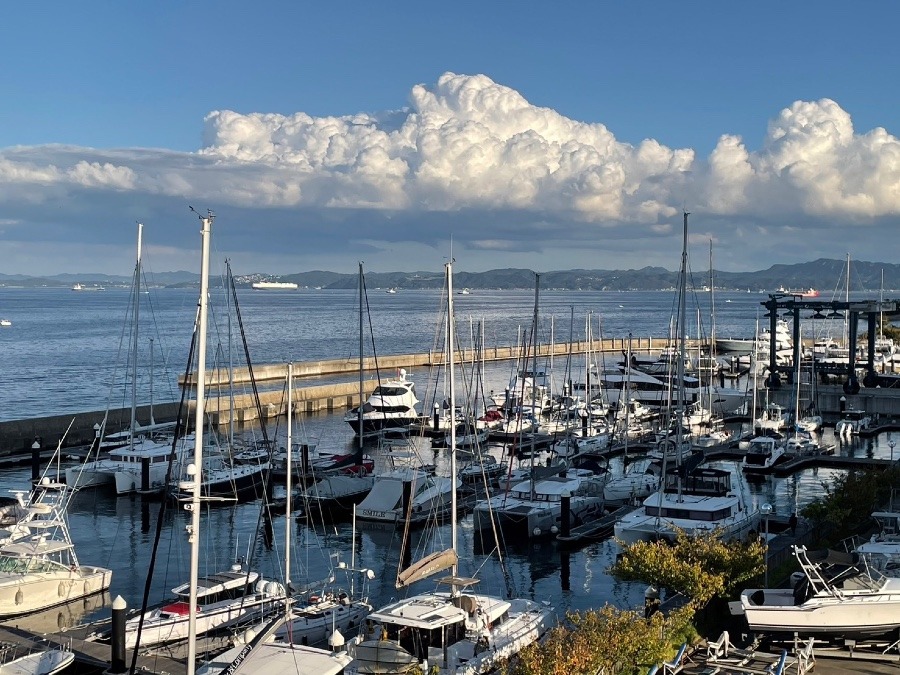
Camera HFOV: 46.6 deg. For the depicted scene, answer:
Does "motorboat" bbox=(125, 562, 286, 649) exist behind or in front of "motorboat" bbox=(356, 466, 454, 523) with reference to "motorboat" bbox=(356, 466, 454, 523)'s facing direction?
behind

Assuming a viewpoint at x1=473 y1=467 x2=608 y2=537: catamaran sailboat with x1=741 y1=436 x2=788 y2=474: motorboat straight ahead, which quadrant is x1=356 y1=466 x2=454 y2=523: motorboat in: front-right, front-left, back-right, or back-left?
back-left

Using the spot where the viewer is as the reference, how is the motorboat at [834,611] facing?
facing to the right of the viewer

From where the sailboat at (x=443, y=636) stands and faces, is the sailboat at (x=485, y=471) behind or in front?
in front

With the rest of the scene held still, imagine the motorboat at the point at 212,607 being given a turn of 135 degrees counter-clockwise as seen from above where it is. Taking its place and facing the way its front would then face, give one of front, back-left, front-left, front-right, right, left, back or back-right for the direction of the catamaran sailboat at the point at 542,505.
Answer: front-left

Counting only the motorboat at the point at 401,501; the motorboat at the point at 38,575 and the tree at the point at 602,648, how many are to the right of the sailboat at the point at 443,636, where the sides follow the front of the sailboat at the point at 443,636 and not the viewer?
1

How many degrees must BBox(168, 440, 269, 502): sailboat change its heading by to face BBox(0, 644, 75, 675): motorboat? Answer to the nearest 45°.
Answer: approximately 90° to its right

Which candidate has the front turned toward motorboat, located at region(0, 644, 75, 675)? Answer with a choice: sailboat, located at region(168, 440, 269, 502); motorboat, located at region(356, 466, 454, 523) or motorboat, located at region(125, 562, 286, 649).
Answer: motorboat, located at region(125, 562, 286, 649)
